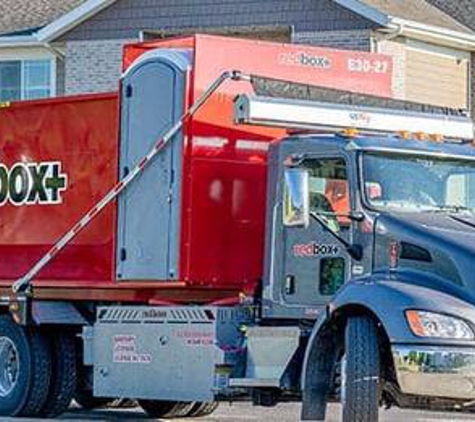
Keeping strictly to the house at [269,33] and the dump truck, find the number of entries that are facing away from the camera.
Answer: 0

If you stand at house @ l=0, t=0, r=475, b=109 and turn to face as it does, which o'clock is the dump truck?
The dump truck is roughly at 12 o'clock from the house.

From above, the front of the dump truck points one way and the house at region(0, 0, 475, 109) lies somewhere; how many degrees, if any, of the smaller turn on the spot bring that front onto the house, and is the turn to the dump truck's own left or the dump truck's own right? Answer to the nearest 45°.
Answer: approximately 135° to the dump truck's own left

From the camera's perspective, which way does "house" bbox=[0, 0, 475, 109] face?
toward the camera

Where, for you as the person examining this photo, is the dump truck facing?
facing the viewer and to the right of the viewer

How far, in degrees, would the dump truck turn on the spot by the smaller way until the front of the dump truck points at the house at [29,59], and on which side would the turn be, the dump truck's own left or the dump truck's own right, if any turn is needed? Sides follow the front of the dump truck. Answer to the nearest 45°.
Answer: approximately 135° to the dump truck's own left
